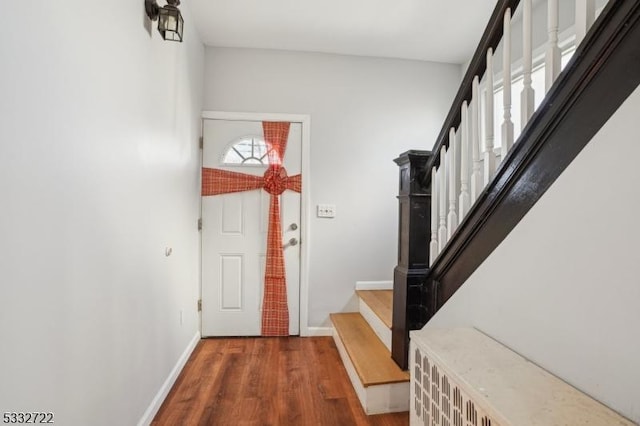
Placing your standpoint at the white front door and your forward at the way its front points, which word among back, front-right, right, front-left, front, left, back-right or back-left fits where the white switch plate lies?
left

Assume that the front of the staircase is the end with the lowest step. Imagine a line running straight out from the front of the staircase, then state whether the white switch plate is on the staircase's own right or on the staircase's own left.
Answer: on the staircase's own right

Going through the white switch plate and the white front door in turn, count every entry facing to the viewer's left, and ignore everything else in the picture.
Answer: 0

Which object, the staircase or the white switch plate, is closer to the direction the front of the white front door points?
the staircase

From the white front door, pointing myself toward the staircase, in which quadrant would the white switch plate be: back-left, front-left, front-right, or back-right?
front-left

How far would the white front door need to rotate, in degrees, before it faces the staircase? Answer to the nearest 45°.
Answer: approximately 45° to its left

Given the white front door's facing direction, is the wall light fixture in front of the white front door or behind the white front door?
in front

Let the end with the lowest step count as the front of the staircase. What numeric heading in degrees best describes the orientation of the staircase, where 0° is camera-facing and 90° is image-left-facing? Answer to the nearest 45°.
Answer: approximately 90°

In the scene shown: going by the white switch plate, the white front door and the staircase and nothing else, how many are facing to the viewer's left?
1

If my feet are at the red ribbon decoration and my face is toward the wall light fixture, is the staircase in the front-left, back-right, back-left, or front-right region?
front-left

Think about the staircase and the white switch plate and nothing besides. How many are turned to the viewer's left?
1

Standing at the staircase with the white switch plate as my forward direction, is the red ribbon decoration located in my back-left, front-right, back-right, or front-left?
front-left

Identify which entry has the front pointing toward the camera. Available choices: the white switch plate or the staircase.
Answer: the white switch plate

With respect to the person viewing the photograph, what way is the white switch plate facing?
facing the viewer

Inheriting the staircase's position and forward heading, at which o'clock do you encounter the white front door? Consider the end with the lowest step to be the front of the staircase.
The white front door is roughly at 1 o'clock from the staircase.

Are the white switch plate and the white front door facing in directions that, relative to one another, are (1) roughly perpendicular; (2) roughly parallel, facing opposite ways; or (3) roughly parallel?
roughly parallel
